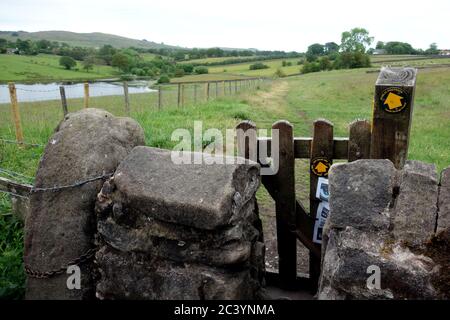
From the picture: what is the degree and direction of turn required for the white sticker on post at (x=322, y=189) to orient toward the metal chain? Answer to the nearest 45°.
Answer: approximately 45° to its right

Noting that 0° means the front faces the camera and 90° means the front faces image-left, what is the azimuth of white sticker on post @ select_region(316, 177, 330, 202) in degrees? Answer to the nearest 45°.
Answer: approximately 0°

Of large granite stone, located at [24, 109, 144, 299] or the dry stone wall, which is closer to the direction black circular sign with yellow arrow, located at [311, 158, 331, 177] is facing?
the dry stone wall

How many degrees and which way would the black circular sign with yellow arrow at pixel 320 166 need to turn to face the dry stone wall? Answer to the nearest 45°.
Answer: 0° — it already faces it

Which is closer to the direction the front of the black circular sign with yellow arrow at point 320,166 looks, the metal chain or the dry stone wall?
the dry stone wall

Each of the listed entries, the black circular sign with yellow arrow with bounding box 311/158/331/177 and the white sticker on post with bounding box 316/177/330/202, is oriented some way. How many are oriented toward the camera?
2

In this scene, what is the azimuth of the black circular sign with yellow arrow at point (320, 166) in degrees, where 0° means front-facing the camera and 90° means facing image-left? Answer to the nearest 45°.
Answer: approximately 0°

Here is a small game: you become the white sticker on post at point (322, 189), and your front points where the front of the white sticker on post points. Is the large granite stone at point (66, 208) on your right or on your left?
on your right

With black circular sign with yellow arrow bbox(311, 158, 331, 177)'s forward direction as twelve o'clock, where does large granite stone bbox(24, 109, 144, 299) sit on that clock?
The large granite stone is roughly at 2 o'clock from the black circular sign with yellow arrow.
